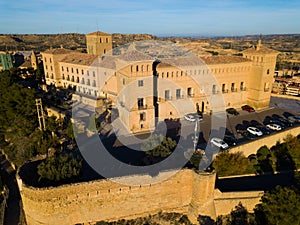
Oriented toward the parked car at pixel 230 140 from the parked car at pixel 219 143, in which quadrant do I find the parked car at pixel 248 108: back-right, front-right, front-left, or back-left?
front-left

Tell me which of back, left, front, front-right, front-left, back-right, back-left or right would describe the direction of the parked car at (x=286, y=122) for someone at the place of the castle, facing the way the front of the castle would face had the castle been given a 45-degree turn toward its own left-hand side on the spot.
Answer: front

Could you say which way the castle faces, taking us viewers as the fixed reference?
facing the viewer and to the right of the viewer

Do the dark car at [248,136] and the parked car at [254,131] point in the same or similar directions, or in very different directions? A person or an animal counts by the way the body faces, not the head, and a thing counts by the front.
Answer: same or similar directions

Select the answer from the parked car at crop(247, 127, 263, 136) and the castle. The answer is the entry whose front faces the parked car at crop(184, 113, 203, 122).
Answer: the castle

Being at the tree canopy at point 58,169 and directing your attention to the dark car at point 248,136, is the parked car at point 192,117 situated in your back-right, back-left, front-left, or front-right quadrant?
front-left
